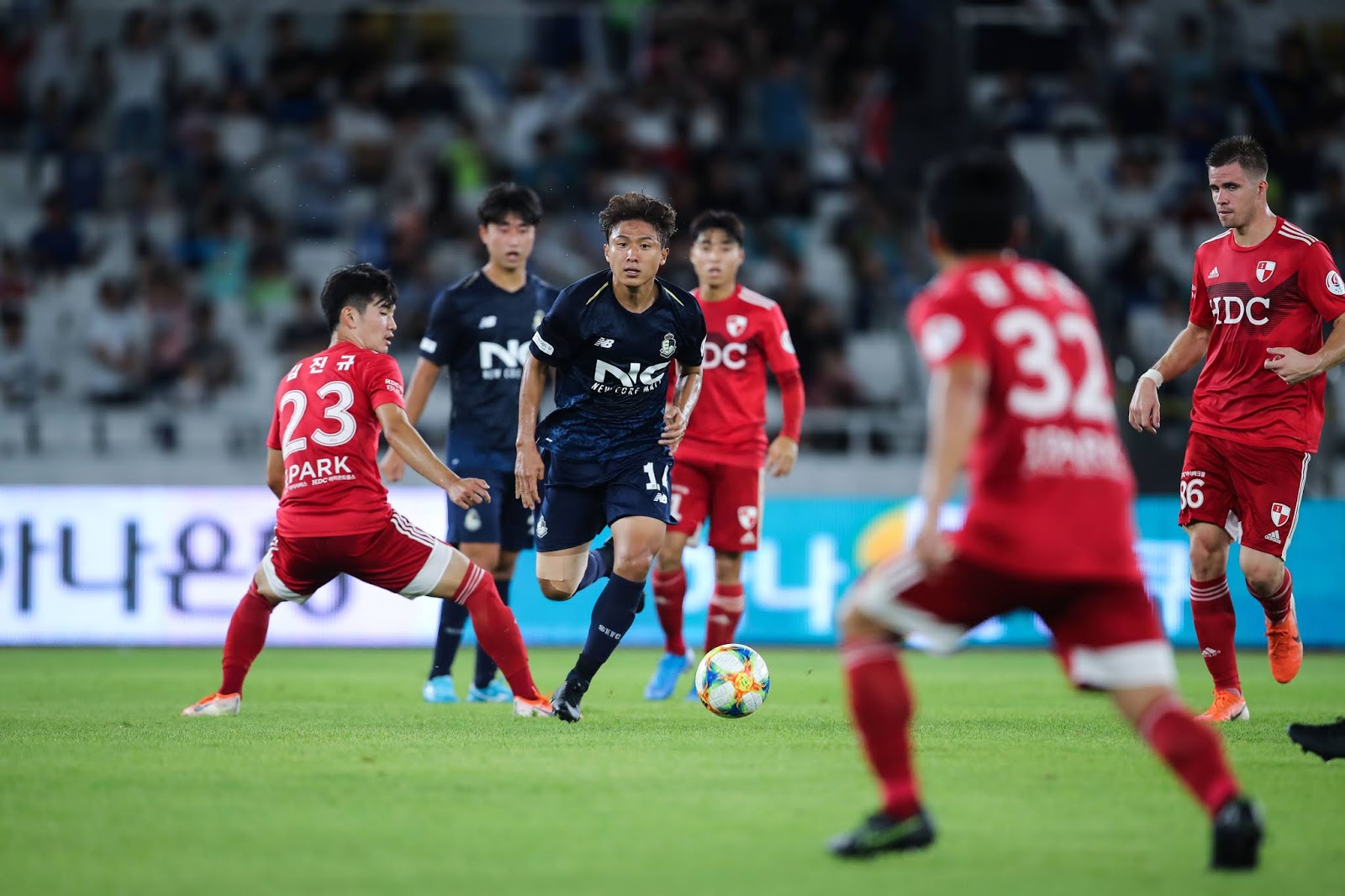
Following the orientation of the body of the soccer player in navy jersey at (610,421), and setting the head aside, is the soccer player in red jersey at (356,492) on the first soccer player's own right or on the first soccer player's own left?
on the first soccer player's own right

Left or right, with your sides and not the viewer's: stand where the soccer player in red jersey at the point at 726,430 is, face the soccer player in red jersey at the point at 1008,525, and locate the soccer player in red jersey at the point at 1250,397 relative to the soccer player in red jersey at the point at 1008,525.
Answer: left

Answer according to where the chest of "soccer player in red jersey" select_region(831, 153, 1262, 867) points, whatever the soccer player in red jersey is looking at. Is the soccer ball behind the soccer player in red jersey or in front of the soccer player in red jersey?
in front

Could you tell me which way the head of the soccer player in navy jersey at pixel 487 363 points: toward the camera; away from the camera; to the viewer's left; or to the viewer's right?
toward the camera

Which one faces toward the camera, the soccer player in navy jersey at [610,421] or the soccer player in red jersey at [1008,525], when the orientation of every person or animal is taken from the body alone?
the soccer player in navy jersey

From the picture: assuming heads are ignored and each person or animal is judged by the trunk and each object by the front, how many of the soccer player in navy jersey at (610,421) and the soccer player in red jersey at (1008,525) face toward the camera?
1

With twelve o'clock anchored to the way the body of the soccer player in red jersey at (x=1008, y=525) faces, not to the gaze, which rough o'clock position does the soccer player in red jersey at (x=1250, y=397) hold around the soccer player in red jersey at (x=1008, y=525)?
the soccer player in red jersey at (x=1250, y=397) is roughly at 2 o'clock from the soccer player in red jersey at (x=1008, y=525).

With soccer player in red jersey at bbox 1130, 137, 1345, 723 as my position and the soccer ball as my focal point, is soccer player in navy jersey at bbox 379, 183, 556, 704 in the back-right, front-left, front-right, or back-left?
front-right

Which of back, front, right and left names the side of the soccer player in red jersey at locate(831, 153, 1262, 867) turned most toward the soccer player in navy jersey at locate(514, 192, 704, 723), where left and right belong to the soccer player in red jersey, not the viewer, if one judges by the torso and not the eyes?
front

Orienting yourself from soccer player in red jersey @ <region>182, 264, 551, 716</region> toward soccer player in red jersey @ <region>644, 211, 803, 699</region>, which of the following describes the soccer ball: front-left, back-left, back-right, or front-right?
front-right

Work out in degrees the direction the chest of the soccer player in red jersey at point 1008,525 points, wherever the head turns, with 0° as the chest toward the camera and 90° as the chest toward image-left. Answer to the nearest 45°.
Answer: approximately 135°

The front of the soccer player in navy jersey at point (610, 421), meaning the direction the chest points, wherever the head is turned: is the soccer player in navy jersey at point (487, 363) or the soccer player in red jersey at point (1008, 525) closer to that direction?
the soccer player in red jersey

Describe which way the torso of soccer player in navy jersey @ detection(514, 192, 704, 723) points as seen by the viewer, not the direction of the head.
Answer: toward the camera

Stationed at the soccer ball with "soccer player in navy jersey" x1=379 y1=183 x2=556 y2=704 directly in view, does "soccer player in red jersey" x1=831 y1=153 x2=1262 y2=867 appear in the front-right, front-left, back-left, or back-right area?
back-left

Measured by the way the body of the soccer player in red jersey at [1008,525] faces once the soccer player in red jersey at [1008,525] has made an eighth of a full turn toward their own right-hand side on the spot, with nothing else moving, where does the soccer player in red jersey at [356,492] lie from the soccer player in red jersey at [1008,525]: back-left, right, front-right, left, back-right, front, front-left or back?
front-left

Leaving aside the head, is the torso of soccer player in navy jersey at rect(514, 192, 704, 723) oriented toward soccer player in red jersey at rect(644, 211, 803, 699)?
no
